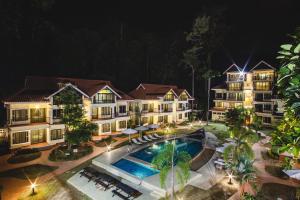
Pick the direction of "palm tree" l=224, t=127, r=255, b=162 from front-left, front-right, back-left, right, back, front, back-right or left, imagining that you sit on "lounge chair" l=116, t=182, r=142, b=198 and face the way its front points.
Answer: front-left

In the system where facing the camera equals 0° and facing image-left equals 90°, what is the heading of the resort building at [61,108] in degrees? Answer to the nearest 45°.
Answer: approximately 315°

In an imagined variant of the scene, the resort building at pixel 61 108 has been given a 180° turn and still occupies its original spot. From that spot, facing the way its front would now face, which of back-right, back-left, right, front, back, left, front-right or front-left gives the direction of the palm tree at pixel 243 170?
back

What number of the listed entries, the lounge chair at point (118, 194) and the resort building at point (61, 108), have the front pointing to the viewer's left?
0

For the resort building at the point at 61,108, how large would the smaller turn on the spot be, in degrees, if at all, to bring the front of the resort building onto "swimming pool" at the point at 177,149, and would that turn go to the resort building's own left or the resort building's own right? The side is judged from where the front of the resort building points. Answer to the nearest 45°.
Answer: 0° — it already faces it

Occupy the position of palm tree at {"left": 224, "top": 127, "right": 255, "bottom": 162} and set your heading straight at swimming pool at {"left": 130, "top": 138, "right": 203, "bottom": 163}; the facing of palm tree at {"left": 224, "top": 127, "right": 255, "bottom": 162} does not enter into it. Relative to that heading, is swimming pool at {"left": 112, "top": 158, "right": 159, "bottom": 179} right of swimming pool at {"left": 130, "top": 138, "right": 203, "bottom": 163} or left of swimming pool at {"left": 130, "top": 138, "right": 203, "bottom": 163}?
left

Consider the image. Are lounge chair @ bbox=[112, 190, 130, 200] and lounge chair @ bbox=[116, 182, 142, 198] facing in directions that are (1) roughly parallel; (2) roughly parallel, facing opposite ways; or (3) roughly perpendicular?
roughly parallel

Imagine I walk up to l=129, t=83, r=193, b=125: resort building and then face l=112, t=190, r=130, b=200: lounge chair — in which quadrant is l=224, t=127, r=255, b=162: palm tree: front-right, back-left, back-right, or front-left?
front-left
